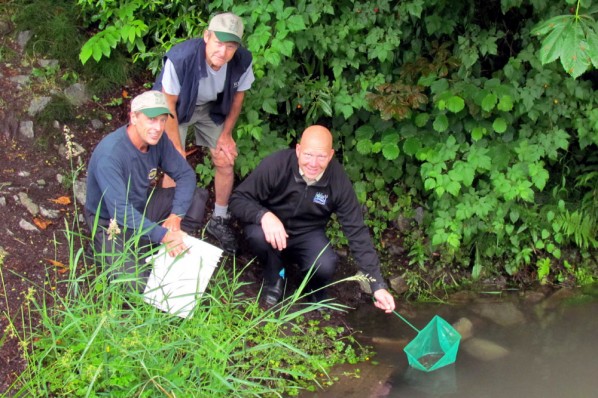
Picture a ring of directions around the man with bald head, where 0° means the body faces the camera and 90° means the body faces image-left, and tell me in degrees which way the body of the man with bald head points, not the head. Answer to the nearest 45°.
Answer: approximately 0°

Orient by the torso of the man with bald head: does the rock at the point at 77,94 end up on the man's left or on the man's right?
on the man's right

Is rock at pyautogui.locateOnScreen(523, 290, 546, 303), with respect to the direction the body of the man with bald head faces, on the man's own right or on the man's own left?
on the man's own left

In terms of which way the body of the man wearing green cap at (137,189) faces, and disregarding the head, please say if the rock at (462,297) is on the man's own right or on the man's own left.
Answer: on the man's own left

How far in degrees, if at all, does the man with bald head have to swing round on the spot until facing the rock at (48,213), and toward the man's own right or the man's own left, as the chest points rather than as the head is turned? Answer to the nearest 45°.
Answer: approximately 90° to the man's own right

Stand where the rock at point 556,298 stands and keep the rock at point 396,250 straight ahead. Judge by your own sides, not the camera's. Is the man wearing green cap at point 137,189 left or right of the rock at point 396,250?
left

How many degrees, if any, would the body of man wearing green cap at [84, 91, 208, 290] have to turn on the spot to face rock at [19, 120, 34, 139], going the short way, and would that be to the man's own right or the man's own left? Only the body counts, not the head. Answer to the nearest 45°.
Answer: approximately 180°
